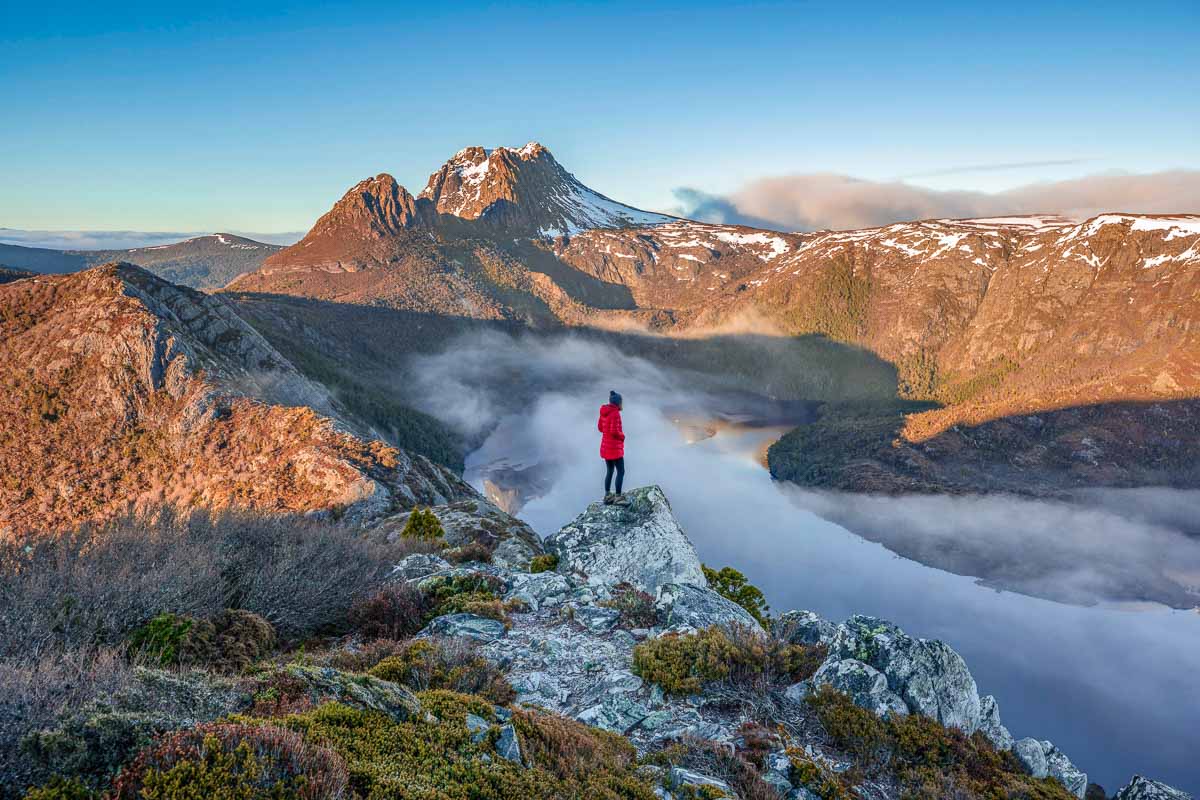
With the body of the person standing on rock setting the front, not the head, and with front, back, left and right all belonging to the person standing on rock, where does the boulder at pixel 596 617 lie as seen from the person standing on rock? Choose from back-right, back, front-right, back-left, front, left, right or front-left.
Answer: back-right

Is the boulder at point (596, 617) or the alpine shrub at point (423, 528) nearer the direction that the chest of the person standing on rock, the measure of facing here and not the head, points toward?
the alpine shrub

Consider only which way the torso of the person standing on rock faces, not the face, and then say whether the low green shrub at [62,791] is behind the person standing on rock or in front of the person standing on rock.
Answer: behind

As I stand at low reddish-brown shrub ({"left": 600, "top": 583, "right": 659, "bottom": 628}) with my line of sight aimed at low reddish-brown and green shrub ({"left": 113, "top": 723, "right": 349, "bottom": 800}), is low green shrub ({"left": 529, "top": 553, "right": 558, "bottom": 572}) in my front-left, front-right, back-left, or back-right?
back-right

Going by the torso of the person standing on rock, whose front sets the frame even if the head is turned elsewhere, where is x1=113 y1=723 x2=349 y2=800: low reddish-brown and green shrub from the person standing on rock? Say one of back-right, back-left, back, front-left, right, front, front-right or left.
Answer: back-right

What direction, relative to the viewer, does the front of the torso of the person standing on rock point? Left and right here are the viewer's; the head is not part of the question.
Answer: facing away from the viewer and to the right of the viewer

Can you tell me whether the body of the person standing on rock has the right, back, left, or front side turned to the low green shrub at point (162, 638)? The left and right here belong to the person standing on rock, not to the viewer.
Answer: back

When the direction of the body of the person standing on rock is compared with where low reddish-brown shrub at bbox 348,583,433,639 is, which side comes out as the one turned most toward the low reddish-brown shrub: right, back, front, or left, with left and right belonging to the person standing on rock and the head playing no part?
back

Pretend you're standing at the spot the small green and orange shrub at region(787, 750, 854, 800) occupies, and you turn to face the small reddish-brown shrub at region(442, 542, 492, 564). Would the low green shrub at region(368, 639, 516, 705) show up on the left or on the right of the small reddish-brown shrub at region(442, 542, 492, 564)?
left
